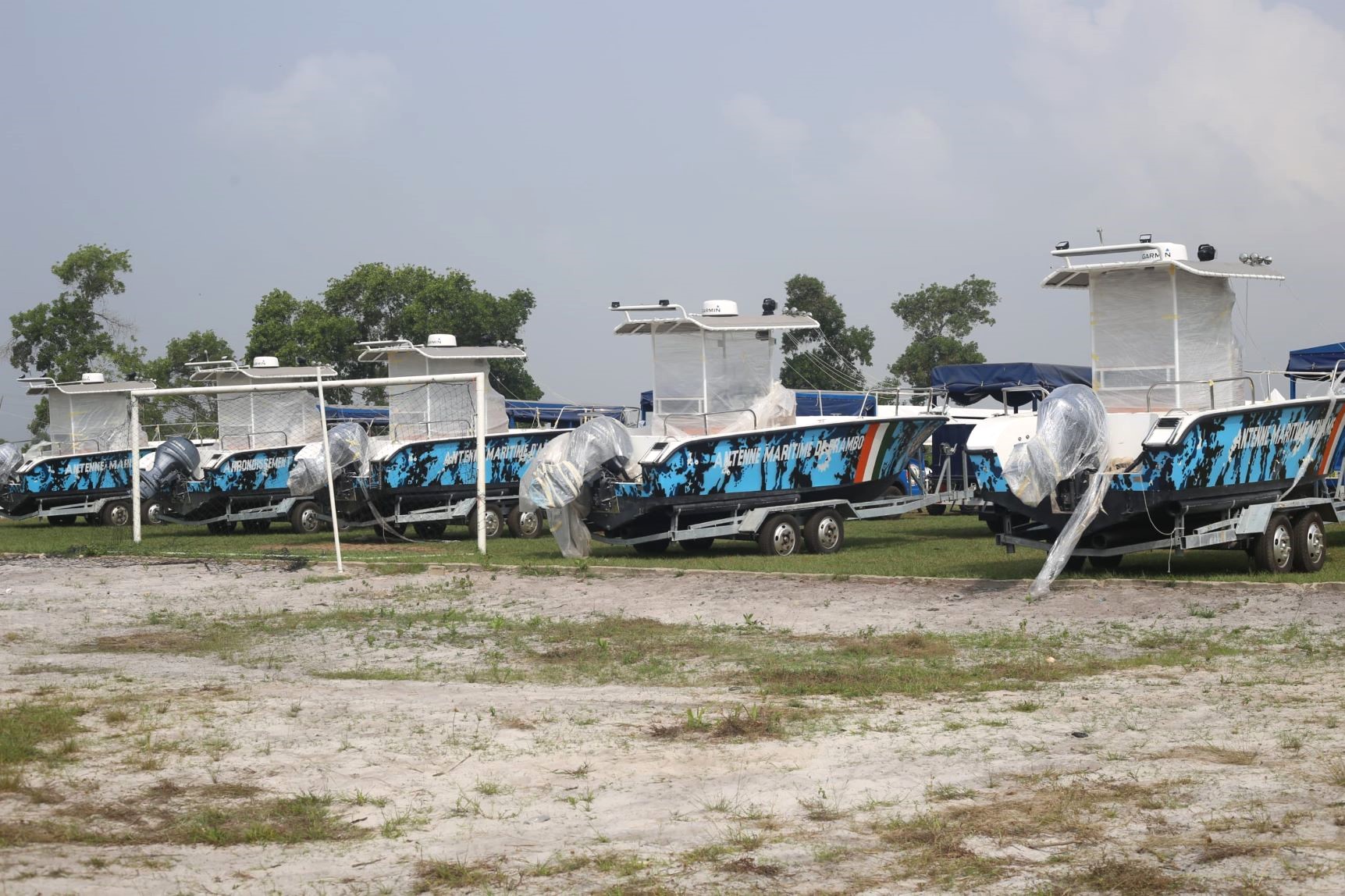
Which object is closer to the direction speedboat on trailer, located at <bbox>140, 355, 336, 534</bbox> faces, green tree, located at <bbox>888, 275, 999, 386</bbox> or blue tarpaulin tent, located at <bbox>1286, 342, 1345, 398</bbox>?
the green tree

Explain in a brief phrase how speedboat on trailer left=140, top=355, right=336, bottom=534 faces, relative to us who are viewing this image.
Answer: facing away from the viewer and to the right of the viewer

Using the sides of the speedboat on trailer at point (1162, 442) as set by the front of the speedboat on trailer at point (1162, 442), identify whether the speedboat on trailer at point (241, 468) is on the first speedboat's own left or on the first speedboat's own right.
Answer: on the first speedboat's own left

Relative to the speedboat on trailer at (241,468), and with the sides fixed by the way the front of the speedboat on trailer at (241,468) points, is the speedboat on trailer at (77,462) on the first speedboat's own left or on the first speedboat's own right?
on the first speedboat's own left

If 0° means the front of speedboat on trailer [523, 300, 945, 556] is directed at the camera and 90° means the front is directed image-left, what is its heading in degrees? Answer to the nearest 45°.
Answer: approximately 225°

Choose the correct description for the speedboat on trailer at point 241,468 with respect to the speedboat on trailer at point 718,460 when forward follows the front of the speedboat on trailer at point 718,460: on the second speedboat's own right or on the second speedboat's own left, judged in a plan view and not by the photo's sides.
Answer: on the second speedboat's own left

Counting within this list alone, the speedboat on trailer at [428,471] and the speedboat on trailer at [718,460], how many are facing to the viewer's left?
0

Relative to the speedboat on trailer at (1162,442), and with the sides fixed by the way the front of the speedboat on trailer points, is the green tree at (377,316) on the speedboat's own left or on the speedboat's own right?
on the speedboat's own left

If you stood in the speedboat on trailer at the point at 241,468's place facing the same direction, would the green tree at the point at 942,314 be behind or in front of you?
in front
